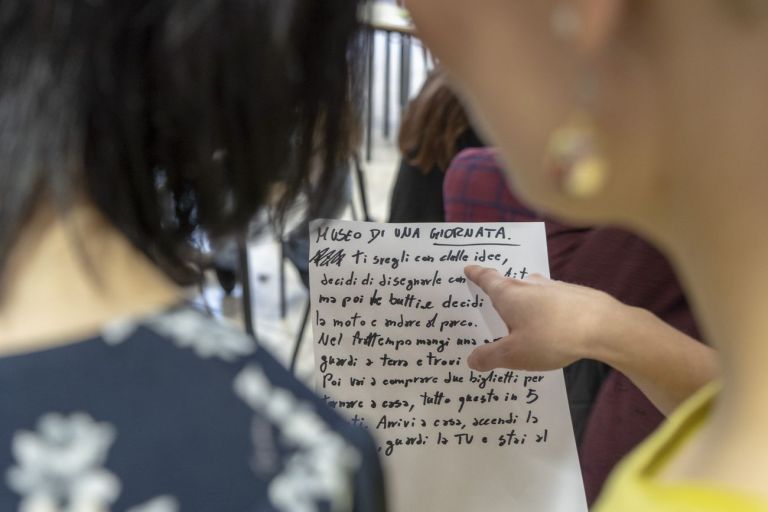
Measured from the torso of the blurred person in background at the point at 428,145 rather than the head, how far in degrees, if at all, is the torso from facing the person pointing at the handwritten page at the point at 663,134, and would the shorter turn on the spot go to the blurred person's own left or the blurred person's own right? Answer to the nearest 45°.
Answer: approximately 180°

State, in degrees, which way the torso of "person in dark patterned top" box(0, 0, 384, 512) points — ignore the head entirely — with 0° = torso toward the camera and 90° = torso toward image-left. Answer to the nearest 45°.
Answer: approximately 225°

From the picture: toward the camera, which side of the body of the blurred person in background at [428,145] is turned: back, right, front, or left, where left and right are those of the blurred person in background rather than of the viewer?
back

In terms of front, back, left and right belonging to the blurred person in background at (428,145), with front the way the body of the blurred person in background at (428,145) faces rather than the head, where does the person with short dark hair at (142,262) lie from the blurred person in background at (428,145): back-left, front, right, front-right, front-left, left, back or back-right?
back
